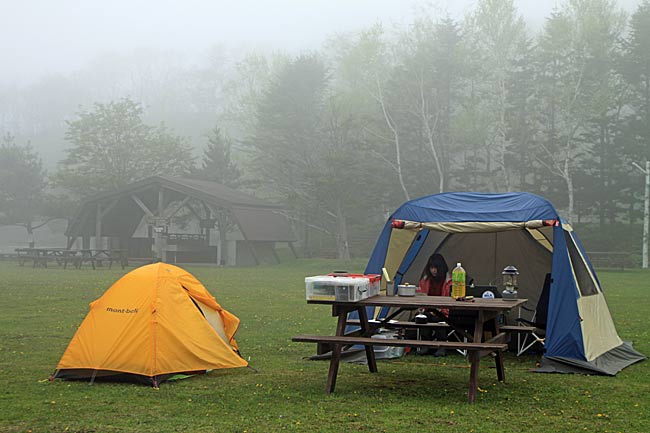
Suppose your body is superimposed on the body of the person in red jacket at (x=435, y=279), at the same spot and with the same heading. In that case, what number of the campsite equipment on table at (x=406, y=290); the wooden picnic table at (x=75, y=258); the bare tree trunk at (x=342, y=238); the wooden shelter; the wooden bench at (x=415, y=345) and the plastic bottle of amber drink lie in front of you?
3

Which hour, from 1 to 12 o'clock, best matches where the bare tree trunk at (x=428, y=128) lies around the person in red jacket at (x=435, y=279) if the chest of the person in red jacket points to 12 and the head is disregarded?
The bare tree trunk is roughly at 6 o'clock from the person in red jacket.

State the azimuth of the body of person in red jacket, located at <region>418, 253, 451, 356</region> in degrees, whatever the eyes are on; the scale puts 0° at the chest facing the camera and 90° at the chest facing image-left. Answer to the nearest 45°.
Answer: approximately 0°

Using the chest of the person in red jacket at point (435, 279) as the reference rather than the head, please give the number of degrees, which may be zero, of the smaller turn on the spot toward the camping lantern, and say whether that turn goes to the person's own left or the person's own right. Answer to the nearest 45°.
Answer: approximately 45° to the person's own left

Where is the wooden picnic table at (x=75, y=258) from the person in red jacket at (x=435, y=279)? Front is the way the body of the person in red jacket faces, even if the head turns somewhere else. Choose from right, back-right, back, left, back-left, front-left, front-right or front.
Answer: back-right

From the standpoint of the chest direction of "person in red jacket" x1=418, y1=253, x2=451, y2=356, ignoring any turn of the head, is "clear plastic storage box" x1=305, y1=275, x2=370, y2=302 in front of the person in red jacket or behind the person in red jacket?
in front

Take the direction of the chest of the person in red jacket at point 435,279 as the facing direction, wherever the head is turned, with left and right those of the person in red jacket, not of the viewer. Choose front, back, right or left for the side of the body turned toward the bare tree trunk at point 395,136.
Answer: back

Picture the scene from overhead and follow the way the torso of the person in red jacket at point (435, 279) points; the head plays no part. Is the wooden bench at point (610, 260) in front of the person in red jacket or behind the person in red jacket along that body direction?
behind

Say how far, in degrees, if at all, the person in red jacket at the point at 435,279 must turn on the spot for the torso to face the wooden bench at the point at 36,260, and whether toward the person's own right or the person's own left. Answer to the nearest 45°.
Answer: approximately 135° to the person's own right

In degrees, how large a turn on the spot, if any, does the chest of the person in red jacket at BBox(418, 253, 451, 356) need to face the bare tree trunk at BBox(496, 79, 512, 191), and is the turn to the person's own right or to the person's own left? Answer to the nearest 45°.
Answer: approximately 180°

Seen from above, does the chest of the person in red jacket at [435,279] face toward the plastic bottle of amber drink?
yes

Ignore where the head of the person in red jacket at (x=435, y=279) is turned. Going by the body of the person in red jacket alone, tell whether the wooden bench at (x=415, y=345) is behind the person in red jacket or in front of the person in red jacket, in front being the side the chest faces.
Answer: in front

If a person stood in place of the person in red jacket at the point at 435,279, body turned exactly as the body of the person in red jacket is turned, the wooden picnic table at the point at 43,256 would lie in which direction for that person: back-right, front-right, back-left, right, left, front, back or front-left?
back-right
